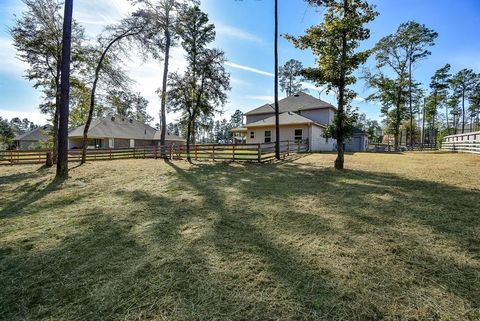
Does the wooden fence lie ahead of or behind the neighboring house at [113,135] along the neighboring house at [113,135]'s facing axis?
behind

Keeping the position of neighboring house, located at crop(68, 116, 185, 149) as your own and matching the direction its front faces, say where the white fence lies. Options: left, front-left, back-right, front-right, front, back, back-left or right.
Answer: back-right

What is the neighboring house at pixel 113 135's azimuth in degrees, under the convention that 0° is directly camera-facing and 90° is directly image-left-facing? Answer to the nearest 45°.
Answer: approximately 180°

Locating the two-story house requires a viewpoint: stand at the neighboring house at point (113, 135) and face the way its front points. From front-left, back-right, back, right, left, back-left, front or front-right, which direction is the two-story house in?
back-right
